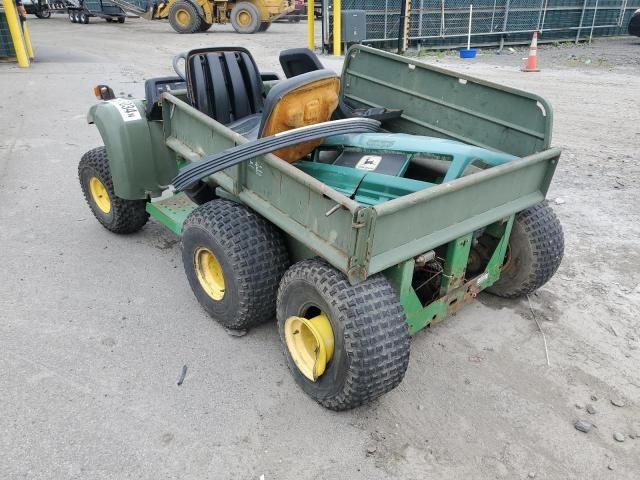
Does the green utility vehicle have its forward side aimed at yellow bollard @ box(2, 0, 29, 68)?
yes

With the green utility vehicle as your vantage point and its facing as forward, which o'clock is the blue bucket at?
The blue bucket is roughly at 2 o'clock from the green utility vehicle.

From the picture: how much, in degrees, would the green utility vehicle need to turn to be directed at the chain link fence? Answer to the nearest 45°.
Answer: approximately 45° to its right

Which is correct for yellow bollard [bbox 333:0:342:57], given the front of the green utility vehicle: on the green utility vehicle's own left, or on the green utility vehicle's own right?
on the green utility vehicle's own right

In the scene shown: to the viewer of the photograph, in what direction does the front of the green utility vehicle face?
facing away from the viewer and to the left of the viewer

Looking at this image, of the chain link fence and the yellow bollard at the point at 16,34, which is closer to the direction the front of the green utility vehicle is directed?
the yellow bollard
